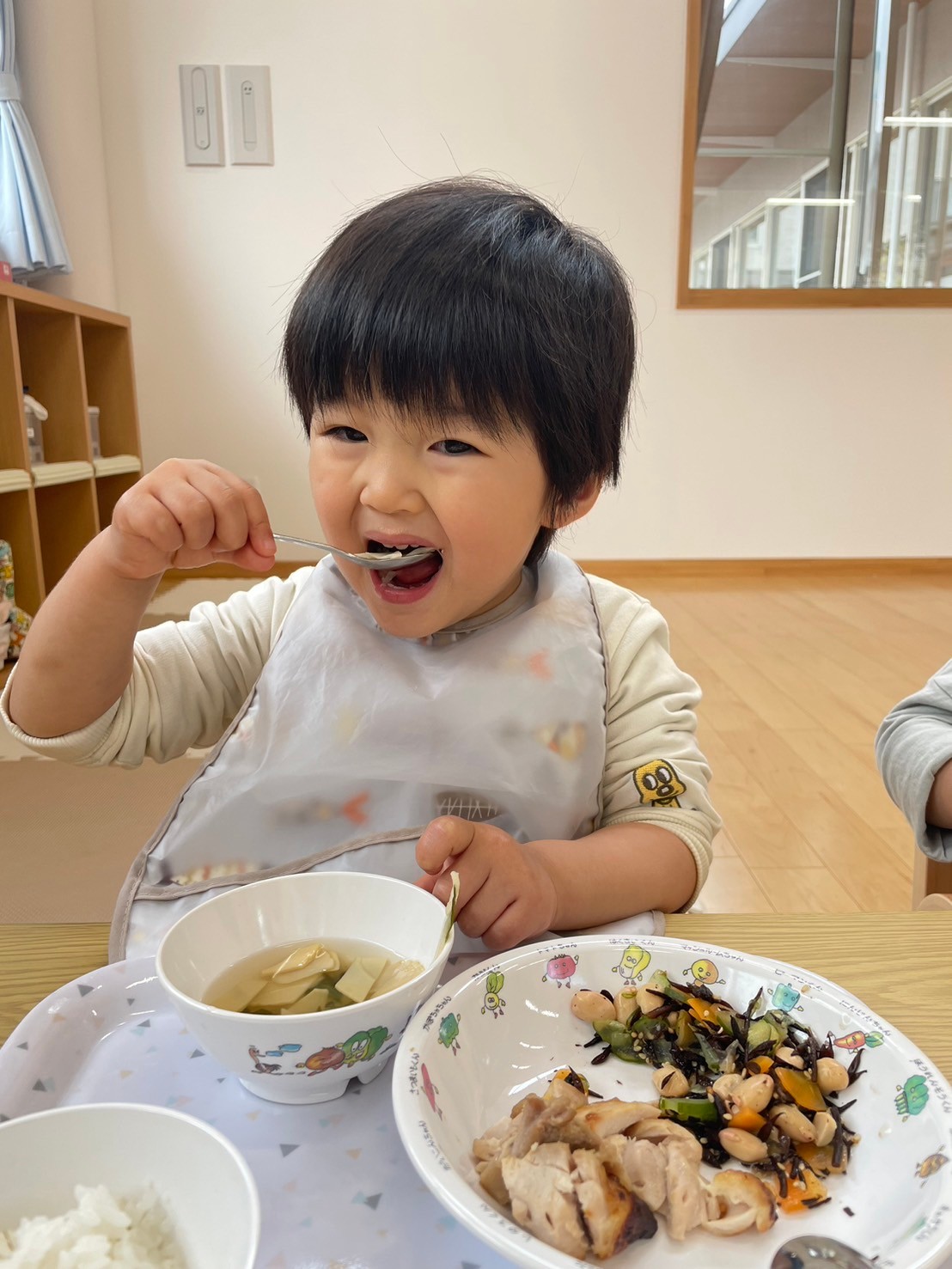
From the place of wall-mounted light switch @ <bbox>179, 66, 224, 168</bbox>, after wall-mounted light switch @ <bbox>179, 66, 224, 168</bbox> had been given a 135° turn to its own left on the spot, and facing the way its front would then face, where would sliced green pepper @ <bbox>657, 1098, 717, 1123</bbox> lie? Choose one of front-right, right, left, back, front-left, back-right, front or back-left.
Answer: back-right

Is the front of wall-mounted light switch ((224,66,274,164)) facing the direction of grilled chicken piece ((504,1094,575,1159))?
yes

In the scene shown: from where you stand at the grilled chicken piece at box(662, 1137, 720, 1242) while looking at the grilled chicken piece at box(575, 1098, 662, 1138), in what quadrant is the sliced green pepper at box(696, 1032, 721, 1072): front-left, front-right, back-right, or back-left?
front-right

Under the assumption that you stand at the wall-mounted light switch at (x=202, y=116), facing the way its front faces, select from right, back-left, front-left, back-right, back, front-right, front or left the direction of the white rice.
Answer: front

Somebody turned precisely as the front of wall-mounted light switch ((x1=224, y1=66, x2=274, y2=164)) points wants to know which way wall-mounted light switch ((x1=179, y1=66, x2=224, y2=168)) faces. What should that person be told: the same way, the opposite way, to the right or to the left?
the same way

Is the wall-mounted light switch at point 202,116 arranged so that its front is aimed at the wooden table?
yes

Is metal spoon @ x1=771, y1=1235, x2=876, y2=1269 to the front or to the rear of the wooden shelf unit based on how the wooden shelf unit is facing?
to the front

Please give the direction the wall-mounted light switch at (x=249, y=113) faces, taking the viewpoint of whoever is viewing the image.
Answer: facing the viewer

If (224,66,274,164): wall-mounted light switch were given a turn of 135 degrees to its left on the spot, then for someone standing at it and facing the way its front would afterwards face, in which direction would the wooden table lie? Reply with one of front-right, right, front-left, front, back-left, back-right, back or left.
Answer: back-right

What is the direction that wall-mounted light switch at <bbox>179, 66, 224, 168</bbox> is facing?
toward the camera

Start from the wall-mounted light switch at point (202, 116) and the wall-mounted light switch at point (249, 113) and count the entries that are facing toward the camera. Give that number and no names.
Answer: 2

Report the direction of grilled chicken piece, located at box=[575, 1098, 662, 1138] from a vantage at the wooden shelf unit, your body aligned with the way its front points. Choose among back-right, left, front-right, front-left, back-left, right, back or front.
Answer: front-right

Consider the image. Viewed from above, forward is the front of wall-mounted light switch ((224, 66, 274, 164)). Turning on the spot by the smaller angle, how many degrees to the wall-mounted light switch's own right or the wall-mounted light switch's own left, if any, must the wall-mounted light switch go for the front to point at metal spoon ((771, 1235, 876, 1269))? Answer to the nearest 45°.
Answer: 0° — it already faces it

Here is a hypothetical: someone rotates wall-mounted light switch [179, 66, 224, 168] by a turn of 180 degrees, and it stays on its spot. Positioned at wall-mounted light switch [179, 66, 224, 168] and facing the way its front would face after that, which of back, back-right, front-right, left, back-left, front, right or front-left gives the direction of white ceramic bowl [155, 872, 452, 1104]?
back

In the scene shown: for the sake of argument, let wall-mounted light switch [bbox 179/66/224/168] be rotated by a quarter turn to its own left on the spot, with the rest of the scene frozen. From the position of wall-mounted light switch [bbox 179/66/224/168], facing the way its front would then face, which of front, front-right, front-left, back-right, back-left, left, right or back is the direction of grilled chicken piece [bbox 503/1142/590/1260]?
right

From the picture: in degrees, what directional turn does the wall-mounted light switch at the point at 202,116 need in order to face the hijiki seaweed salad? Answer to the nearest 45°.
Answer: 0° — it already faces it

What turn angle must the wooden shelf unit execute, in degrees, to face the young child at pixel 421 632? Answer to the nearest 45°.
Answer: approximately 45° to its right

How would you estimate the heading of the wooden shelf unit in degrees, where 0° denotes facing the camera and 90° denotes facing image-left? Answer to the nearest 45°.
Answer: approximately 315°
